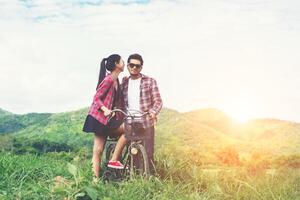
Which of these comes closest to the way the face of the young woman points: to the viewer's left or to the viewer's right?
to the viewer's right

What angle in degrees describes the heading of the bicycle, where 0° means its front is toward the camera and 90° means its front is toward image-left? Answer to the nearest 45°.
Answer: approximately 315°

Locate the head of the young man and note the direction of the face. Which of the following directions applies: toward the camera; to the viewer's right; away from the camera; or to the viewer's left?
toward the camera

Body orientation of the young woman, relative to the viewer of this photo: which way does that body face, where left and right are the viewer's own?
facing to the right of the viewer

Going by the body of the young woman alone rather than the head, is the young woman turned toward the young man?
yes

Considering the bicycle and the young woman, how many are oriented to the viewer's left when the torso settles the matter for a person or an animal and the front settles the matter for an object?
0
